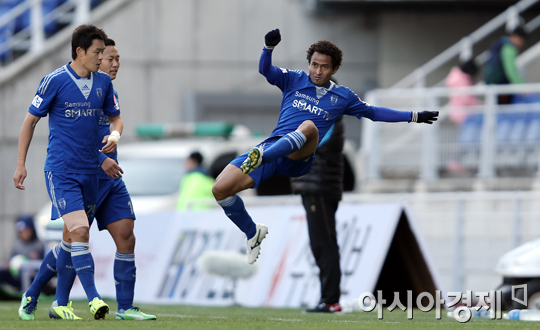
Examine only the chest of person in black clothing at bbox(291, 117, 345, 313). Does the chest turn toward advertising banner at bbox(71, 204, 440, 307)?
no

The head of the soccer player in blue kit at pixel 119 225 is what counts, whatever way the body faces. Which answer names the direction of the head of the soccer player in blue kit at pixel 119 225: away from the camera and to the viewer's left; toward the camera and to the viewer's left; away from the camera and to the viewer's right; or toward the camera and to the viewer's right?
toward the camera and to the viewer's right

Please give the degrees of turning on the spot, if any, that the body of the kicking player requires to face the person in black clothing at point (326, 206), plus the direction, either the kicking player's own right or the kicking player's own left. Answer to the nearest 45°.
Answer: approximately 180°

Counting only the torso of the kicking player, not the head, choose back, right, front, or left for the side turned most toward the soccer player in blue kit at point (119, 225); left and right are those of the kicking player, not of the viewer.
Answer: right

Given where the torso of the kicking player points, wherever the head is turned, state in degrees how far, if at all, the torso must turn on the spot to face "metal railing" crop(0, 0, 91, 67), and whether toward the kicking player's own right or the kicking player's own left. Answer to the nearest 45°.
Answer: approximately 135° to the kicking player's own right

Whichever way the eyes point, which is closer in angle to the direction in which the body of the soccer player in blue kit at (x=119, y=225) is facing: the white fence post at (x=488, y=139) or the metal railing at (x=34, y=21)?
the white fence post

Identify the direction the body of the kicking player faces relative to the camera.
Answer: toward the camera
